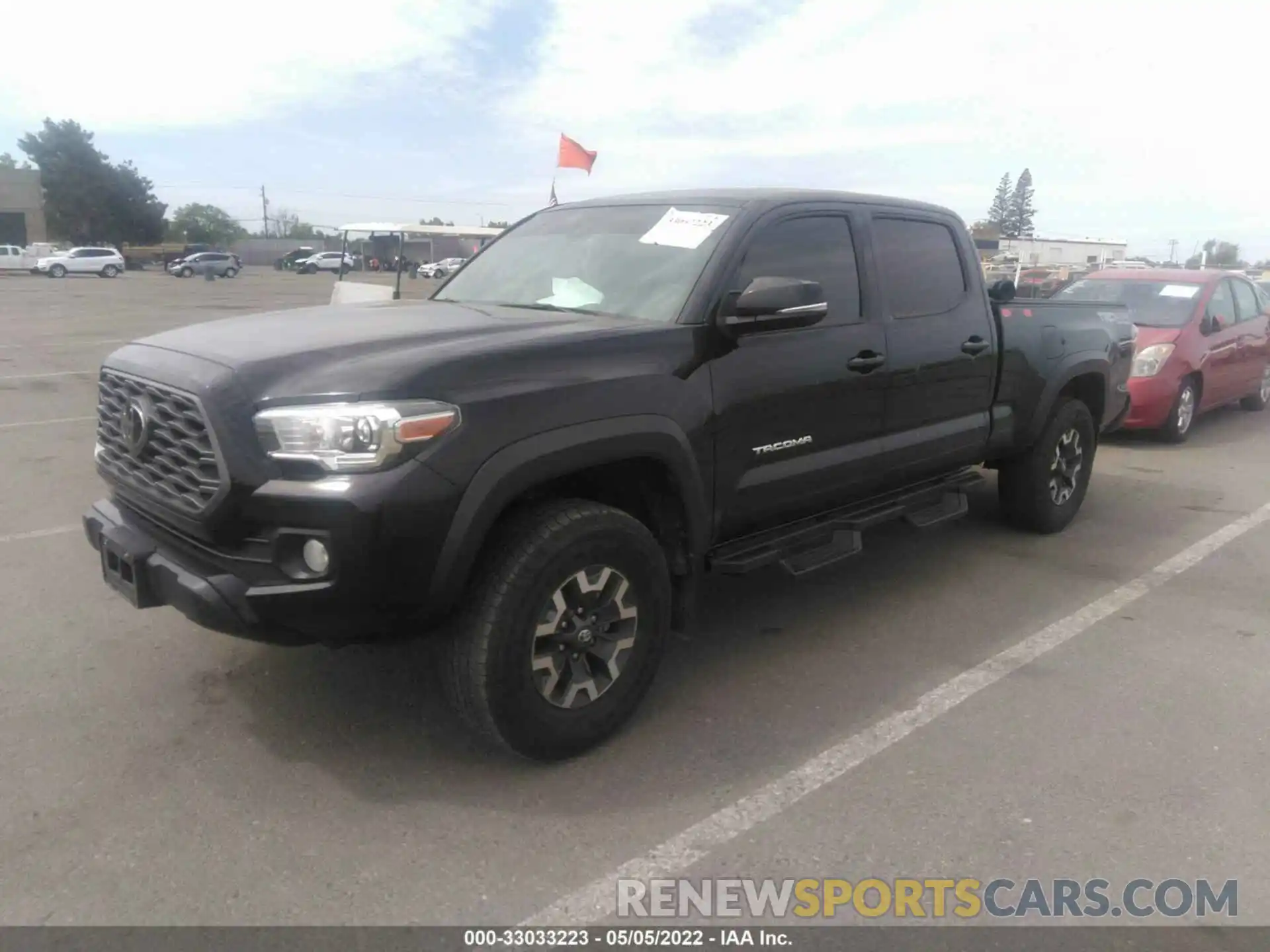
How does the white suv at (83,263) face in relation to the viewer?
to the viewer's left

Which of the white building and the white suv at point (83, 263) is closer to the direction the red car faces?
the white suv

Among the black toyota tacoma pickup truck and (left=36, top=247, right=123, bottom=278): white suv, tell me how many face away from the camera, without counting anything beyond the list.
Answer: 0

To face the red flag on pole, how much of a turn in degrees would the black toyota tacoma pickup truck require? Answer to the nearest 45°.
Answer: approximately 135° to its right

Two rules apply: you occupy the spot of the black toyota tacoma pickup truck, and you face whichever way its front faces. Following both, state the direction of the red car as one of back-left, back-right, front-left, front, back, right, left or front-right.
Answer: back

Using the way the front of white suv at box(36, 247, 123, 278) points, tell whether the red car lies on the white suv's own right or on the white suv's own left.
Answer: on the white suv's own left

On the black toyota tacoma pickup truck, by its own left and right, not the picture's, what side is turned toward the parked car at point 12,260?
right

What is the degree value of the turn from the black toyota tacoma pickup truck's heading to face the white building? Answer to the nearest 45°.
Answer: approximately 180°

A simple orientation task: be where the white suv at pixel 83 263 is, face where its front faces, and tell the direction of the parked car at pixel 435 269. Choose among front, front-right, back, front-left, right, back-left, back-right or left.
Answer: back-left

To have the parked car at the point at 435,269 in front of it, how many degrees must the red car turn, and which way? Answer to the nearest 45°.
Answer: approximately 90° to its right

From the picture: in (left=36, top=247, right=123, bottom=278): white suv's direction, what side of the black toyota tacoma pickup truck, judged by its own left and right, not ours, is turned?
right

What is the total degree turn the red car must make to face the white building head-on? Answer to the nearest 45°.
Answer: approximately 135° to its right

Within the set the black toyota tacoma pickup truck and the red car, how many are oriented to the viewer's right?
0

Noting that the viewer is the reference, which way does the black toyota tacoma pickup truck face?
facing the viewer and to the left of the viewer
